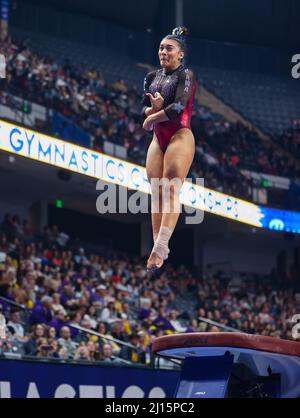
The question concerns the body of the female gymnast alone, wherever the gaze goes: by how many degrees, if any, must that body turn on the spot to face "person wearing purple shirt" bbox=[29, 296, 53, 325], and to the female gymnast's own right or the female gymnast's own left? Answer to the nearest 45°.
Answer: approximately 135° to the female gymnast's own right

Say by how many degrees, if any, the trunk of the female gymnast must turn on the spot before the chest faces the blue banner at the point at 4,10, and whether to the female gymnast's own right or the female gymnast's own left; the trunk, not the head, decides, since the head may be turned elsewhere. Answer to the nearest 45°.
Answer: approximately 135° to the female gymnast's own right

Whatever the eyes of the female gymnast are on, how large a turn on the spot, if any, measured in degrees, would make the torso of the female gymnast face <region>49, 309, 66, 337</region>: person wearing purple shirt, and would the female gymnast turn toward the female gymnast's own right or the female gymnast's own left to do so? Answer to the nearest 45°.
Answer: approximately 135° to the female gymnast's own right

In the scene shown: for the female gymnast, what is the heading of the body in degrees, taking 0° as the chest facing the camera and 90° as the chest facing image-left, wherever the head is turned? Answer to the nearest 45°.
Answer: approximately 45°
